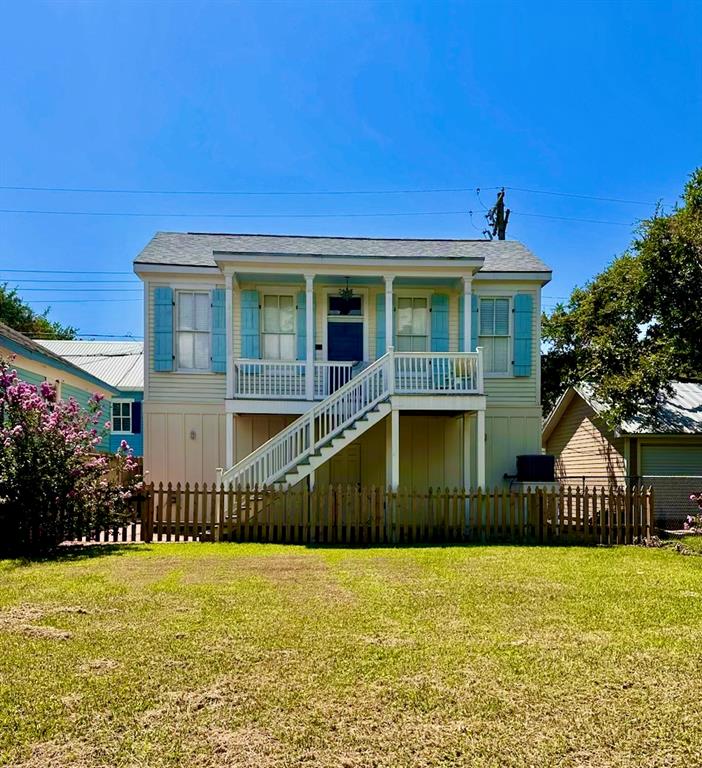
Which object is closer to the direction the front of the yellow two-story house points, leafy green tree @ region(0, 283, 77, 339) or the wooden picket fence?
the wooden picket fence

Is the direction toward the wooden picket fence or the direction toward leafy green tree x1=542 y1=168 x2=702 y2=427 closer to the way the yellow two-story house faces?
the wooden picket fence

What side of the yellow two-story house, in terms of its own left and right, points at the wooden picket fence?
front

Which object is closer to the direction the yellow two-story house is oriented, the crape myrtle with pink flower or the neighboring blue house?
the crape myrtle with pink flower

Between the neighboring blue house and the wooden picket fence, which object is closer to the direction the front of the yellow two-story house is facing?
the wooden picket fence

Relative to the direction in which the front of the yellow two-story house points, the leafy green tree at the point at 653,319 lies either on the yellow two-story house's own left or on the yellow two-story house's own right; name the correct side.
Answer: on the yellow two-story house's own left

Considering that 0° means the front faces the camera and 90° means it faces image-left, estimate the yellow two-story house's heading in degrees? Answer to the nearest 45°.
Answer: approximately 0°
